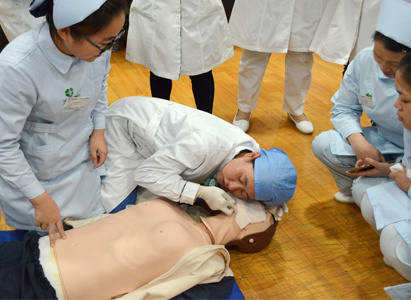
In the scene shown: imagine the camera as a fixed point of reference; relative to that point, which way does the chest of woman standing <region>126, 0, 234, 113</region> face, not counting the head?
toward the camera

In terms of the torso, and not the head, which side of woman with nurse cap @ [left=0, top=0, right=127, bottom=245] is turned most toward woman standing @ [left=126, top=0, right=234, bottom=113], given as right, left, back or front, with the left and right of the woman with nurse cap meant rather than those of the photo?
left

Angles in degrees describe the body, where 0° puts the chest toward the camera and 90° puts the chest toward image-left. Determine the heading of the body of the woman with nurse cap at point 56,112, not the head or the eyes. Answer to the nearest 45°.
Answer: approximately 315°

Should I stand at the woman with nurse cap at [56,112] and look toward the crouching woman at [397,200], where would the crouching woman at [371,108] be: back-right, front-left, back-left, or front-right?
front-left

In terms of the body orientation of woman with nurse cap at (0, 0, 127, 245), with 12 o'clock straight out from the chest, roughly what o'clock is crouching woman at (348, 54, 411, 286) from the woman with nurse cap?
The crouching woman is roughly at 11 o'clock from the woman with nurse cap.

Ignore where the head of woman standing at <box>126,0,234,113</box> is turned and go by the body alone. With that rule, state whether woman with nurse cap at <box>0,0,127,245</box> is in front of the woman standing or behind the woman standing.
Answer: in front

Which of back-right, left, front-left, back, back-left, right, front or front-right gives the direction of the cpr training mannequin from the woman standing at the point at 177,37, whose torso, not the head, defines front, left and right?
front

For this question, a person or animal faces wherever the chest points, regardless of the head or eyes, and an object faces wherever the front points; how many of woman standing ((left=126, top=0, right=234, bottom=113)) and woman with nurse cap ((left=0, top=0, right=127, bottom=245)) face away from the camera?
0

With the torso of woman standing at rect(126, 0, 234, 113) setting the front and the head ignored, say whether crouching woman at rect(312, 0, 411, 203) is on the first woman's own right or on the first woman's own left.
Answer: on the first woman's own left

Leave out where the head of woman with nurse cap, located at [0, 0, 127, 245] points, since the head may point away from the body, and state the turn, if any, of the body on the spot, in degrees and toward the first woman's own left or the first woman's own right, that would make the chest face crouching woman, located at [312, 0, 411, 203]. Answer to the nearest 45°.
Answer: approximately 45° to the first woman's own left

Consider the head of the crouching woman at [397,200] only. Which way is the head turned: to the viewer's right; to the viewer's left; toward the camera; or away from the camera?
to the viewer's left
